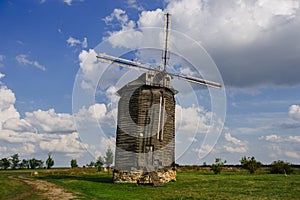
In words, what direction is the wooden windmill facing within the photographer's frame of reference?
facing the viewer and to the right of the viewer

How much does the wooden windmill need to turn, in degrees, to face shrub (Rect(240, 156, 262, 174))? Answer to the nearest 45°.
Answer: approximately 90° to its left

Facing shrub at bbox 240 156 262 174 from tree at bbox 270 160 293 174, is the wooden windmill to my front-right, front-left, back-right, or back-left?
front-left

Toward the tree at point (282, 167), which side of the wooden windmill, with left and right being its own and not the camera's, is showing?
left

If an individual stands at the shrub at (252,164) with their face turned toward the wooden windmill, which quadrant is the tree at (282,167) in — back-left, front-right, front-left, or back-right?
back-left
